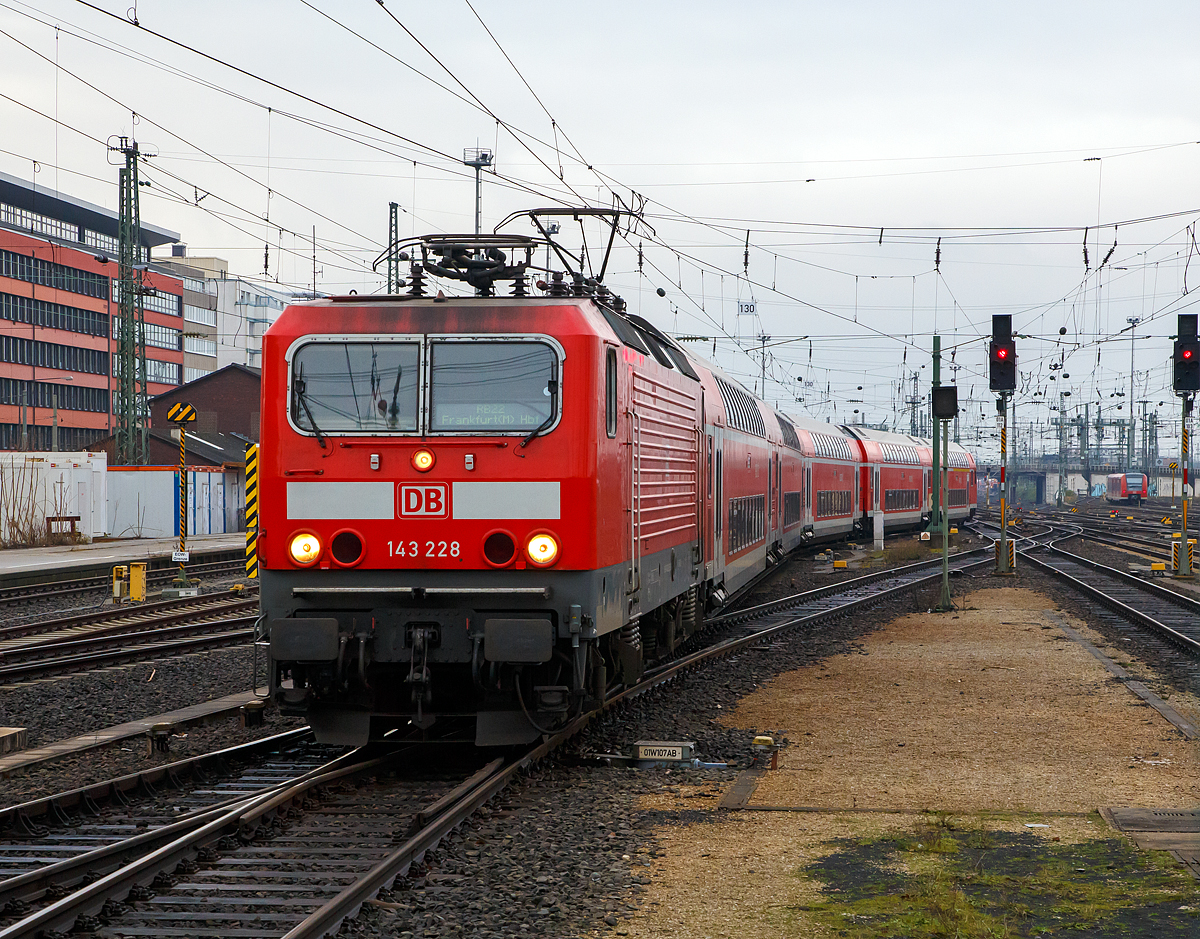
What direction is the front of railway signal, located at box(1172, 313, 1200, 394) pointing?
toward the camera

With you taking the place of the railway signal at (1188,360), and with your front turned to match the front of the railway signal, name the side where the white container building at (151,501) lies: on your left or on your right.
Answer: on your right

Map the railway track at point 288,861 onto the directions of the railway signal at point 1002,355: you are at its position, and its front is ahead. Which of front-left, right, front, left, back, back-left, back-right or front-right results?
front

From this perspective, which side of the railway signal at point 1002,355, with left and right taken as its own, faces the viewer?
front

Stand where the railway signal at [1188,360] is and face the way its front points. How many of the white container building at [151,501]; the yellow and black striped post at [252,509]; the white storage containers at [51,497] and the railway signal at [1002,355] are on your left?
0

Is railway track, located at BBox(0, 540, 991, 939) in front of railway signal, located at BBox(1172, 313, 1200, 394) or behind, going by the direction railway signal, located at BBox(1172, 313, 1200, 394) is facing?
in front

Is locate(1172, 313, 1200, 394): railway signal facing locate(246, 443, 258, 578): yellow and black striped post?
no

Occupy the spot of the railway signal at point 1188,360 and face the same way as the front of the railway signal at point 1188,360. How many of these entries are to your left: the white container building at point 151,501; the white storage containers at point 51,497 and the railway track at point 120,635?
0

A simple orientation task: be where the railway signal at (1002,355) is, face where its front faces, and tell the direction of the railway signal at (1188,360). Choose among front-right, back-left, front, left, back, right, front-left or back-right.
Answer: back-left

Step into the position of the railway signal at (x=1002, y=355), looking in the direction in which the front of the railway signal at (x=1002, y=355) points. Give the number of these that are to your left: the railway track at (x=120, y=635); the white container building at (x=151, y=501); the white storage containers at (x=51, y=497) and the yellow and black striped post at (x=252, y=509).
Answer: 0

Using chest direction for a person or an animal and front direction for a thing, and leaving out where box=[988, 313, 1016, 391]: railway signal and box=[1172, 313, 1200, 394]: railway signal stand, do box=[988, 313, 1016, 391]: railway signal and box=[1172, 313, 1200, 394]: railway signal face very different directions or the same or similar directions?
same or similar directions

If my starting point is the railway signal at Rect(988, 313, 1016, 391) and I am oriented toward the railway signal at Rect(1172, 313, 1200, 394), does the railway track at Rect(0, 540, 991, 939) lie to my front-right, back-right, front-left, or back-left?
back-right

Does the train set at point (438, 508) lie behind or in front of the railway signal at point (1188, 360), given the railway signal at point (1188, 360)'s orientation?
in front

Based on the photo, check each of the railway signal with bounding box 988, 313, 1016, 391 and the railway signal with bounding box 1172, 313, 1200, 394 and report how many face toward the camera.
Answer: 2
